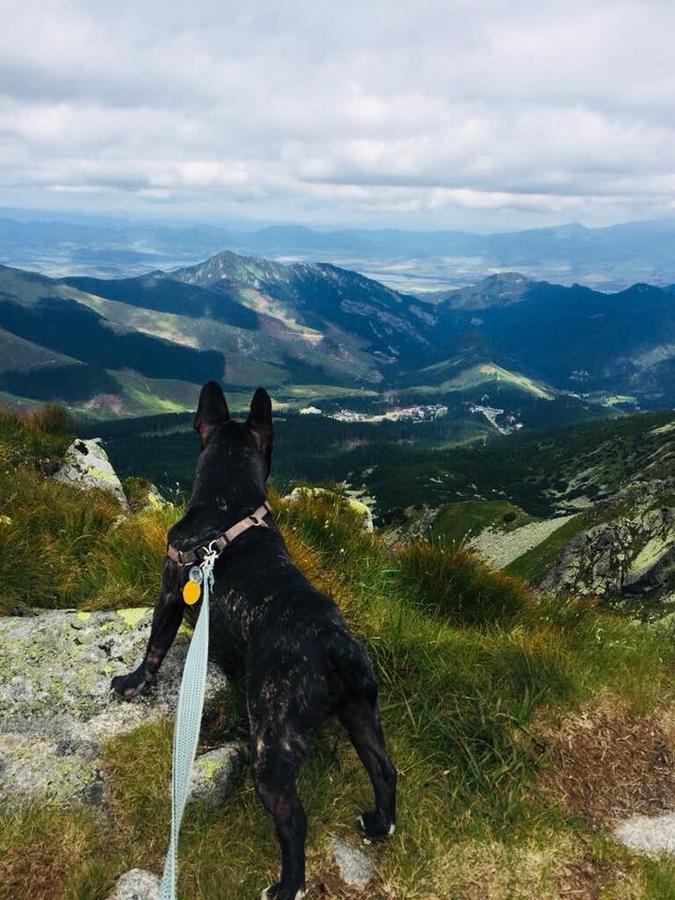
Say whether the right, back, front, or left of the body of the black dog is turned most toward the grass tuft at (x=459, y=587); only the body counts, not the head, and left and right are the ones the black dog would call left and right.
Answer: right

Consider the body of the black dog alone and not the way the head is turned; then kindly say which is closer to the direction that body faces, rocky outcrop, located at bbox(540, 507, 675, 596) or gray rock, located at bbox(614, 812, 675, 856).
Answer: the rocky outcrop

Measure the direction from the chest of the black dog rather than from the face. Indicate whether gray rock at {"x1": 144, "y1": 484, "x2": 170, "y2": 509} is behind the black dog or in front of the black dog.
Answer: in front

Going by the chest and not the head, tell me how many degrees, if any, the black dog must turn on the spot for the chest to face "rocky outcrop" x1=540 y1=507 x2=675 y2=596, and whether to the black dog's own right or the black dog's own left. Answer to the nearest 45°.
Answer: approximately 90° to the black dog's own right

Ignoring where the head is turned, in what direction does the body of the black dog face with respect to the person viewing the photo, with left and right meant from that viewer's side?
facing away from the viewer and to the left of the viewer

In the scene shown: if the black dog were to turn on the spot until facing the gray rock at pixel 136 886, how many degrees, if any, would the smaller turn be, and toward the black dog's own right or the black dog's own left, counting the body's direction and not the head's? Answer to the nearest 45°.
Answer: approximately 90° to the black dog's own left
